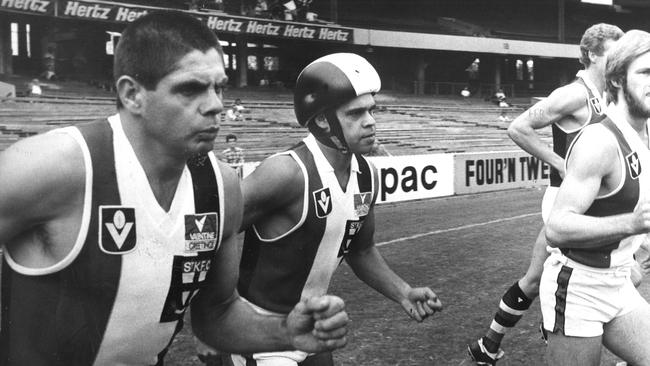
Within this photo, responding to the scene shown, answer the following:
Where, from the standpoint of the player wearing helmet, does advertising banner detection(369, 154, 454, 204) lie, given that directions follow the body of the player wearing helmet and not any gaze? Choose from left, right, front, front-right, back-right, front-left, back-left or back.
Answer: back-left

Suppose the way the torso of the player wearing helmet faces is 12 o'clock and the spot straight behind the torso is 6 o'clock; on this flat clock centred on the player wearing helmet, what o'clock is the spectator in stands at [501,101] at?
The spectator in stands is roughly at 8 o'clock from the player wearing helmet.

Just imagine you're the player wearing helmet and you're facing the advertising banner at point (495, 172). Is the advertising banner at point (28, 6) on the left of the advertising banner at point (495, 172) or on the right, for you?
left

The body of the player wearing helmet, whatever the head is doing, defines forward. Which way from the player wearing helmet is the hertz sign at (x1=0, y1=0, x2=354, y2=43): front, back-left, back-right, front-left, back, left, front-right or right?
back-left

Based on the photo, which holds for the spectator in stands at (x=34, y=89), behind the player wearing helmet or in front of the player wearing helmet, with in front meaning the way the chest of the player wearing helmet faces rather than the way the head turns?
behind

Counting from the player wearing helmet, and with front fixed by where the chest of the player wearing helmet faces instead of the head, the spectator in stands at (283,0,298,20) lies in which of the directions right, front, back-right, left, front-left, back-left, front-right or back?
back-left

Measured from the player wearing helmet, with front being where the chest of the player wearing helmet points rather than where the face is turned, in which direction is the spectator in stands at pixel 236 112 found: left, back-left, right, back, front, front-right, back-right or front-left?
back-left

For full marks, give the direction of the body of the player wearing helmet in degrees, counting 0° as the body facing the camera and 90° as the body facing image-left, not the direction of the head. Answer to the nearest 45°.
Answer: approximately 315°
